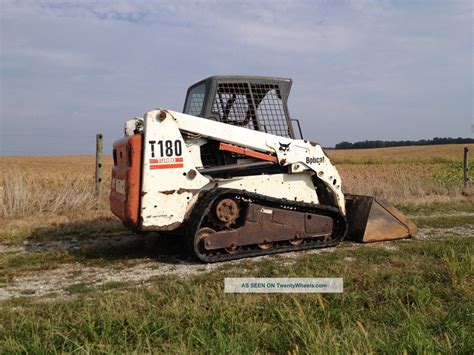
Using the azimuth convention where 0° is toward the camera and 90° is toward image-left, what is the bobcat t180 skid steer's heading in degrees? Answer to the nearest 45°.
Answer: approximately 225°
